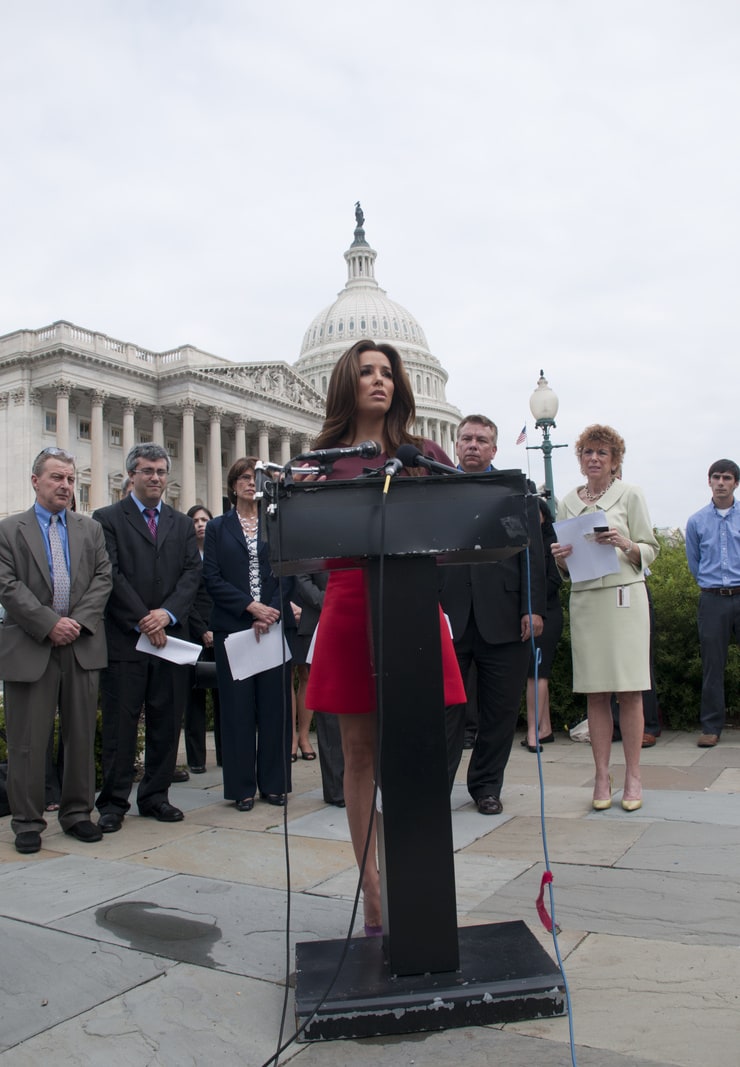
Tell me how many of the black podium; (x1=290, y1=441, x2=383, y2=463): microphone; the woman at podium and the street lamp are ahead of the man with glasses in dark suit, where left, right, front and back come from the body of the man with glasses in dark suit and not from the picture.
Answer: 3

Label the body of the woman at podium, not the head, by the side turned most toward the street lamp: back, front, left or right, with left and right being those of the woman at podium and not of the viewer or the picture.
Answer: back

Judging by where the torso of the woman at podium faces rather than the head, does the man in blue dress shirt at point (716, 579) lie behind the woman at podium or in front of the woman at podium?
behind

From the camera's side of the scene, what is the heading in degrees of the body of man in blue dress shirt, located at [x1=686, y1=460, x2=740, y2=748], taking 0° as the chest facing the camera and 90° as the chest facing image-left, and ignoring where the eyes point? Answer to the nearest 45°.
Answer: approximately 0°

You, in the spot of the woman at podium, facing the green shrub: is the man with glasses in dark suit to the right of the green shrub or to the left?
left
